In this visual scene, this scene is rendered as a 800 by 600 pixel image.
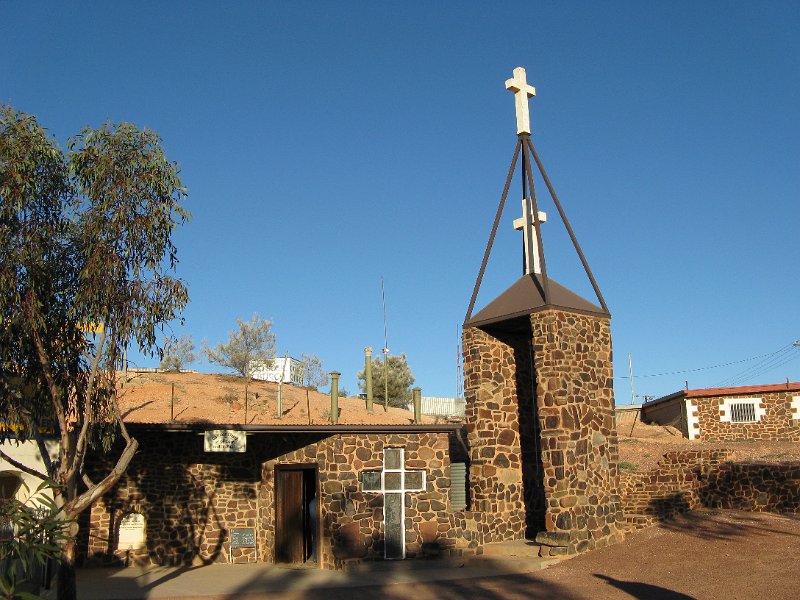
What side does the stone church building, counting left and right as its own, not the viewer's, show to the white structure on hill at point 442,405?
back

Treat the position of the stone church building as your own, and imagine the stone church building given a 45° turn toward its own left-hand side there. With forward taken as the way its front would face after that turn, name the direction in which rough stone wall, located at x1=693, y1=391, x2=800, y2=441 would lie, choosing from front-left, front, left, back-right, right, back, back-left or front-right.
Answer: left

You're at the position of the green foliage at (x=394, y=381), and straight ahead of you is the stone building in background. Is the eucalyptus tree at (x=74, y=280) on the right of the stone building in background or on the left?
right

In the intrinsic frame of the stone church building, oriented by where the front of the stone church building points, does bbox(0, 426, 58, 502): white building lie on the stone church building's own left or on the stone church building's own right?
on the stone church building's own right

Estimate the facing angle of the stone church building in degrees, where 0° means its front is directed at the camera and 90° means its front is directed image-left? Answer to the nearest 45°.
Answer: approximately 0°

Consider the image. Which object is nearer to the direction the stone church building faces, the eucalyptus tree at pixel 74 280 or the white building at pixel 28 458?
the eucalyptus tree

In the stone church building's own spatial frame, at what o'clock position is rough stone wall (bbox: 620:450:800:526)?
The rough stone wall is roughly at 9 o'clock from the stone church building.

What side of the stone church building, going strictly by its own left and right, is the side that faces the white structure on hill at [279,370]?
back

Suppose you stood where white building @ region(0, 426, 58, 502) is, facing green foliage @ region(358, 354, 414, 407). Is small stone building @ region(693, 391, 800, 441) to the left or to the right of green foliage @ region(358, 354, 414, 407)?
right

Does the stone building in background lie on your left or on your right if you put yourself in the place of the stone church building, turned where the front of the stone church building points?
on your left

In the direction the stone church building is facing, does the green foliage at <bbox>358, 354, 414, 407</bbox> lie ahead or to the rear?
to the rear
